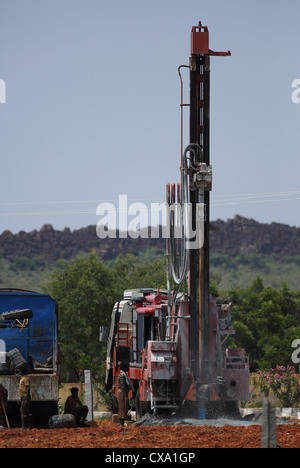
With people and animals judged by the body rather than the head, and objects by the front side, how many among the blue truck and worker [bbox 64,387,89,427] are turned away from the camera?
1

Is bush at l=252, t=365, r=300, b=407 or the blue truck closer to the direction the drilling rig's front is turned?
the blue truck

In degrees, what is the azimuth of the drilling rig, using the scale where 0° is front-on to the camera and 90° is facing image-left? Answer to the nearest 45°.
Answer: approximately 135°

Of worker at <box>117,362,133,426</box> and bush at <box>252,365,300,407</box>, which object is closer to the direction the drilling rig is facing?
the worker

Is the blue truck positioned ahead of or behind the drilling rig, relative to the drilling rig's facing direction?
ahead

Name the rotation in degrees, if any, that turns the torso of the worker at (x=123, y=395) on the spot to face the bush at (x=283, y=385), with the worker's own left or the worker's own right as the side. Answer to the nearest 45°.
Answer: approximately 45° to the worker's own left

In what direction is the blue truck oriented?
away from the camera

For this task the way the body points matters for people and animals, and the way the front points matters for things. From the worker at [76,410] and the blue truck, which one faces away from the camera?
the blue truck
